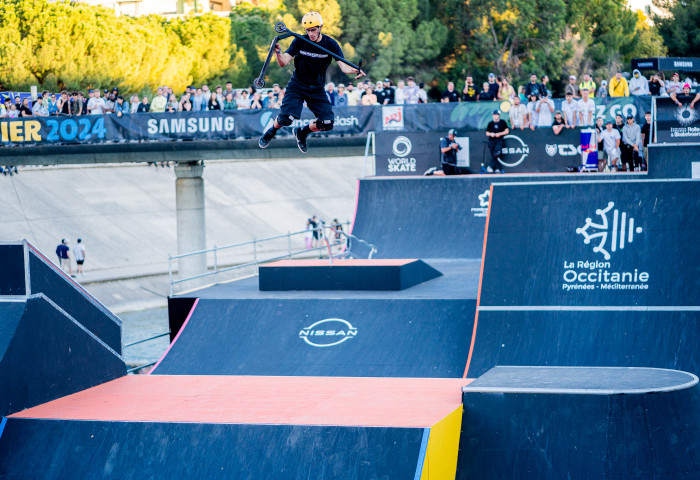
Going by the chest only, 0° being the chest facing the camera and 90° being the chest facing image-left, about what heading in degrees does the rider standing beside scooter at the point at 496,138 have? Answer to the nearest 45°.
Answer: approximately 0°

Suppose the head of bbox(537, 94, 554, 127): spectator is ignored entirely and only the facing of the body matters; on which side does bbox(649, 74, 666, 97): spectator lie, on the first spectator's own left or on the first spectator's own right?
on the first spectator's own left

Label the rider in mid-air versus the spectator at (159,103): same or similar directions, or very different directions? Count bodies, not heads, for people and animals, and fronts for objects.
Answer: same or similar directions

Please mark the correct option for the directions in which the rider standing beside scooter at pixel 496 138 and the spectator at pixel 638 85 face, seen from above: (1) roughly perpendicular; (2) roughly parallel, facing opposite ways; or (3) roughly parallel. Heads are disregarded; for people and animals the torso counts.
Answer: roughly parallel

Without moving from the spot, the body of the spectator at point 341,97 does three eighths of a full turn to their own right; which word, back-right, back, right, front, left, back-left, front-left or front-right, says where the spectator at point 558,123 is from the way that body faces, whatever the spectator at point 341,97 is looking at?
back

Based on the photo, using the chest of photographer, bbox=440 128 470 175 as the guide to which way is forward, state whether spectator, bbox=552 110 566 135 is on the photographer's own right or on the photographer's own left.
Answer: on the photographer's own left

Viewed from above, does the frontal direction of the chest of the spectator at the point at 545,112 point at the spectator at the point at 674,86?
no

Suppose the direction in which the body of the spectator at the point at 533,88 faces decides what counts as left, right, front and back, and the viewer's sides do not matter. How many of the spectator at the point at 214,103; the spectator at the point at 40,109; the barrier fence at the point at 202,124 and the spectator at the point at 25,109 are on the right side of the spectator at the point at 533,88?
4

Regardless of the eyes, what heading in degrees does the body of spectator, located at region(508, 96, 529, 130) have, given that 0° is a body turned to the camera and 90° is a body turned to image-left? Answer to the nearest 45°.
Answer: approximately 0°

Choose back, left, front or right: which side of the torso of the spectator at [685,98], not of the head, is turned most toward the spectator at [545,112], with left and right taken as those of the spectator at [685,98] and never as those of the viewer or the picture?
right

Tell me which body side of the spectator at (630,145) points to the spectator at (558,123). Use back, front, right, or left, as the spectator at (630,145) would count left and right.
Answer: right

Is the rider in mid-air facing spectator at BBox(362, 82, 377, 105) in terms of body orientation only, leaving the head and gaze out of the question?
no

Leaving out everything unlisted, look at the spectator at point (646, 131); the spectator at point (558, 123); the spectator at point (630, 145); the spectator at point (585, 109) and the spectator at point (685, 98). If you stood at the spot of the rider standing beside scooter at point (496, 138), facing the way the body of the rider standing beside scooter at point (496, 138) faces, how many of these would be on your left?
5

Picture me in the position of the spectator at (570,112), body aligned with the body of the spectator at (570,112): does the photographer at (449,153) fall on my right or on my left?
on my right

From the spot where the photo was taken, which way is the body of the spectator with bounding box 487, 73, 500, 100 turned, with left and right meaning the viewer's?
facing the viewer

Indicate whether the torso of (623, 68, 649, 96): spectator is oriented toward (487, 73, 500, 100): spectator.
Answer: no

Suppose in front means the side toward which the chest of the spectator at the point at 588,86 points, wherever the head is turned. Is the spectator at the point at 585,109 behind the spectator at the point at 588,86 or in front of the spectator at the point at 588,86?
in front
